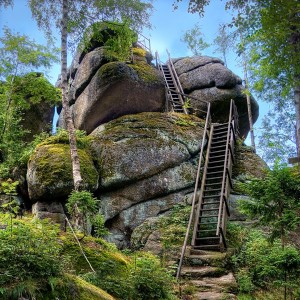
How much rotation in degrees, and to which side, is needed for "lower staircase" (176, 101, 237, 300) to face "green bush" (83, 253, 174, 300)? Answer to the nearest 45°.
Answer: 0° — it already faces it

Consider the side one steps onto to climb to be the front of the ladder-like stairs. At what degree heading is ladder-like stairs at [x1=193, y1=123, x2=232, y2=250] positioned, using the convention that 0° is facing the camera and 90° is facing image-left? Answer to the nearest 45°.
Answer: approximately 0°

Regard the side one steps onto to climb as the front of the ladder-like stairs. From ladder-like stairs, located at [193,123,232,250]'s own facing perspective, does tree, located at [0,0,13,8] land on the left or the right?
on its right

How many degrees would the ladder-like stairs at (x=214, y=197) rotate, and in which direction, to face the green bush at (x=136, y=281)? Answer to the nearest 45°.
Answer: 0° — it already faces it

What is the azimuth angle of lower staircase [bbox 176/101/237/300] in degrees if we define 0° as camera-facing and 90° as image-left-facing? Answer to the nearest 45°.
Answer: approximately 0°

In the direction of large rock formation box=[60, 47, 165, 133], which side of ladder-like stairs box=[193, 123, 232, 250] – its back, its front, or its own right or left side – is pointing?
right
